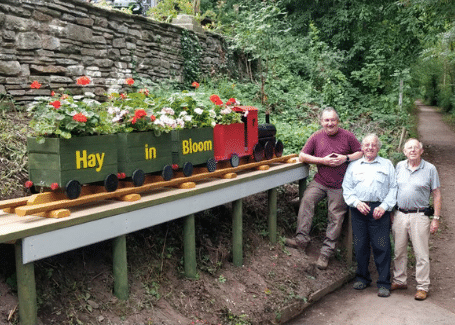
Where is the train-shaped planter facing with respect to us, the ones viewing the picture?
facing away from the viewer and to the right of the viewer

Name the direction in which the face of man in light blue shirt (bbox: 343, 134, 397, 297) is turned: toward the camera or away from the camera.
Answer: toward the camera

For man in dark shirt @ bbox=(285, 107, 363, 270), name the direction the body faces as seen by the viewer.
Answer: toward the camera

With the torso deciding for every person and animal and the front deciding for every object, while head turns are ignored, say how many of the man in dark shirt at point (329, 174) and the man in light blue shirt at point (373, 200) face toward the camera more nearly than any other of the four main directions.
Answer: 2

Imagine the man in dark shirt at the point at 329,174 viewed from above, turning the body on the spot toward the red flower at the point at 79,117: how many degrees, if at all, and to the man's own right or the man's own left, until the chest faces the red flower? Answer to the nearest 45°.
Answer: approximately 45° to the man's own right

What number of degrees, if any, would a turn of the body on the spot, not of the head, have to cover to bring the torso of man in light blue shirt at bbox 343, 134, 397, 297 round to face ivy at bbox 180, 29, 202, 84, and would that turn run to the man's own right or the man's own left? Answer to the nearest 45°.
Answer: approximately 135° to the man's own right

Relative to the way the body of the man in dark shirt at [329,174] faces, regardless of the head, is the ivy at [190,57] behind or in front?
behind

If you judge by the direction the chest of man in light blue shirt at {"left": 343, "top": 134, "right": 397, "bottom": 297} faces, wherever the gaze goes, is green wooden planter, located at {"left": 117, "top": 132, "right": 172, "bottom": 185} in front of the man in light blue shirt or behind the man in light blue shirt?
in front

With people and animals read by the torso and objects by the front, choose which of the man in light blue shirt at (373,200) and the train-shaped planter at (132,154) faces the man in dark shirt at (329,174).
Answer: the train-shaped planter

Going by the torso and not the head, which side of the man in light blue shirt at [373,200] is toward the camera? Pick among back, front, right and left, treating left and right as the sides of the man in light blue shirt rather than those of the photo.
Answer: front

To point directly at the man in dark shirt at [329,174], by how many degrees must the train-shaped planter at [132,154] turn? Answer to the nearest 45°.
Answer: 0° — it already faces them

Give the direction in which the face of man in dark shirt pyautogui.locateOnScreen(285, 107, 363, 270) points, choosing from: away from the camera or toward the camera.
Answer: toward the camera

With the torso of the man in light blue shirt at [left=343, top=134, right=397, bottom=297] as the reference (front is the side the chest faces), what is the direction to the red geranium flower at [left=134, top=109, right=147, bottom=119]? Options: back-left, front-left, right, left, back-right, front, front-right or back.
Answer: front-right

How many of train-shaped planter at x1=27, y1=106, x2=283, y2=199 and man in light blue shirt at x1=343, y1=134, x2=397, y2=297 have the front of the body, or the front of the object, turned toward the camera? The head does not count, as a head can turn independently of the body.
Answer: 1
